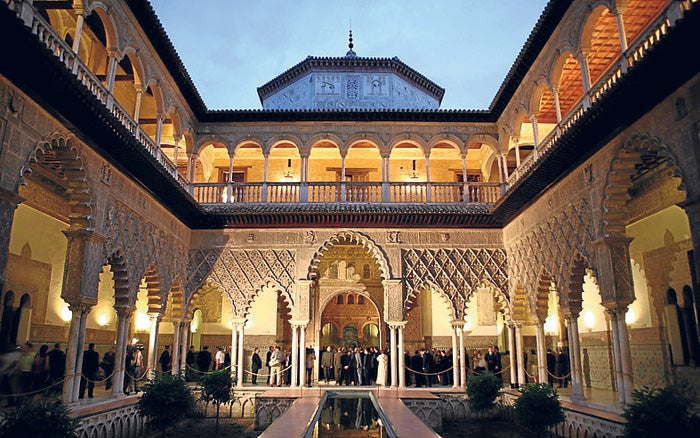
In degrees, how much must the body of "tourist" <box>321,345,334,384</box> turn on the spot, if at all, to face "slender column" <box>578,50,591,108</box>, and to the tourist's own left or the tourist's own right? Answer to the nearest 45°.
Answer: approximately 45° to the tourist's own left

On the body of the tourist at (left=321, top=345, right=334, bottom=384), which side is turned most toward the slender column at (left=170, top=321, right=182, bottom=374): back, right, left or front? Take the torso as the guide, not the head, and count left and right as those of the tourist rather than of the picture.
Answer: right

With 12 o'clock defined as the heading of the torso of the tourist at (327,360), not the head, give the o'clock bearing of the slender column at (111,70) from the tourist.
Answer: The slender column is roughly at 1 o'clock from the tourist.

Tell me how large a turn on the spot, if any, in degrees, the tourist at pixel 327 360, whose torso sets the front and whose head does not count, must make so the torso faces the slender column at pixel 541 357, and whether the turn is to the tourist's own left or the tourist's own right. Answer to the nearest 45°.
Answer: approximately 45° to the tourist's own left

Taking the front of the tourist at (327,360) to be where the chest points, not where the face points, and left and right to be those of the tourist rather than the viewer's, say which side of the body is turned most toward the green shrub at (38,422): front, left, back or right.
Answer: front

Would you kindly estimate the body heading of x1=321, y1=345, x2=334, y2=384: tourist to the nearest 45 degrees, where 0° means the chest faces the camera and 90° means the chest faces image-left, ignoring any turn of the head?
approximately 0°

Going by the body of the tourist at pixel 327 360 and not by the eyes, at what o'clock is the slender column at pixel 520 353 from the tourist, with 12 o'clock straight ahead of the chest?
The slender column is roughly at 10 o'clock from the tourist.

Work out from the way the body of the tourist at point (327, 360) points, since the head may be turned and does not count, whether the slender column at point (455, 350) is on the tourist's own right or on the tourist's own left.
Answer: on the tourist's own left

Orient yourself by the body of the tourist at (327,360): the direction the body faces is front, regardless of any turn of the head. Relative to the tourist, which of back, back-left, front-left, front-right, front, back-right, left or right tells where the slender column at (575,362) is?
front-left

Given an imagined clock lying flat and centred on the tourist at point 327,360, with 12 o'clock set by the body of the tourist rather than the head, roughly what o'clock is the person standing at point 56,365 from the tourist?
The person standing is roughly at 2 o'clock from the tourist.

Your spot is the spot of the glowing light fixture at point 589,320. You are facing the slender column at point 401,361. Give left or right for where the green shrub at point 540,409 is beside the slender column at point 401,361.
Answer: left

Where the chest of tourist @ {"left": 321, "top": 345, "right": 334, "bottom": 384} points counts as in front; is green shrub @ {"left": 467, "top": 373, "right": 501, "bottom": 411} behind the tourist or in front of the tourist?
in front

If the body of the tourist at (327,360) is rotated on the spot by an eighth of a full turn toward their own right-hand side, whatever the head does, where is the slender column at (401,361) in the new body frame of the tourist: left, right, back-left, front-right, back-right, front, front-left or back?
left

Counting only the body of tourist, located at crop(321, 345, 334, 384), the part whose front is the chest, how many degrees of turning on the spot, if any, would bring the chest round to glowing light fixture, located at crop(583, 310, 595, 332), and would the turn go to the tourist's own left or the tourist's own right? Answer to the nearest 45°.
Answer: approximately 90° to the tourist's own left
